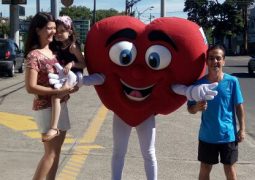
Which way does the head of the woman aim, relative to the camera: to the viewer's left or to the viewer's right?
to the viewer's right

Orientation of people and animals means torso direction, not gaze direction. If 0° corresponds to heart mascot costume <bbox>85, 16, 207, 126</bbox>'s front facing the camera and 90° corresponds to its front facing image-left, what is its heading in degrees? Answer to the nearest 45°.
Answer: approximately 0°

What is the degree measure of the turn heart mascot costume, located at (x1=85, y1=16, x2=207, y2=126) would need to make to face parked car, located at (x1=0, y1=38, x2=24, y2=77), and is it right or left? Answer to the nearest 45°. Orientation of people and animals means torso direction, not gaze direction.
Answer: approximately 180°

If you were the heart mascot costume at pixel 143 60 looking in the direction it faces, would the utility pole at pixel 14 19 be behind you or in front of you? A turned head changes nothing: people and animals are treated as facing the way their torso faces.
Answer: behind
